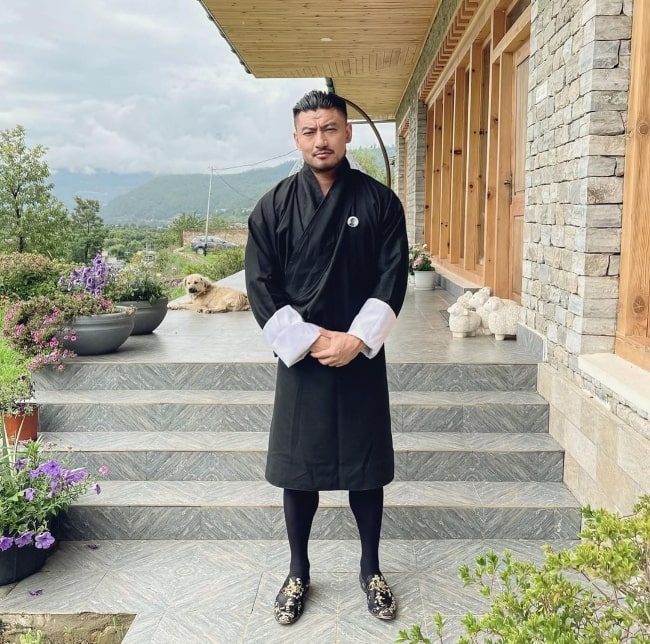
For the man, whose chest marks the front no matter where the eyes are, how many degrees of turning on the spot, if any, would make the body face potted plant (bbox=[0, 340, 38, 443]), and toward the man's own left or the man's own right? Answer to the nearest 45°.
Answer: approximately 135° to the man's own right

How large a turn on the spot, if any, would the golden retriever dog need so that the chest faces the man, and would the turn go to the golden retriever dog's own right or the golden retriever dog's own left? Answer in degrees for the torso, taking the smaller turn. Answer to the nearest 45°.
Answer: approximately 90° to the golden retriever dog's own left

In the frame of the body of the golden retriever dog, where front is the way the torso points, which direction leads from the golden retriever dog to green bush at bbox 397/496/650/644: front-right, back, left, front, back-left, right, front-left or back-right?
left

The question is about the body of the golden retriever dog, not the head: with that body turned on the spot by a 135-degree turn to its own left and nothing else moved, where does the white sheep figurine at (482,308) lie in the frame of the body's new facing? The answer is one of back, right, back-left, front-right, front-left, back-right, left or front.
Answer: front

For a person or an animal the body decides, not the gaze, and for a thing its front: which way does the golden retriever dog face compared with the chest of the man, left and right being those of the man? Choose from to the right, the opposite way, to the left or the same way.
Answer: to the right

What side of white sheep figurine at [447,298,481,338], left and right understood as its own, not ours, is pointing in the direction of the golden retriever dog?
right

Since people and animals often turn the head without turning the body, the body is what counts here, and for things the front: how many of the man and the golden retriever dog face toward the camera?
1

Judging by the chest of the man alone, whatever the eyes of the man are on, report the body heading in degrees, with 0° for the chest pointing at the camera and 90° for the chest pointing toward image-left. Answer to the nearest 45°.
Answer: approximately 0°

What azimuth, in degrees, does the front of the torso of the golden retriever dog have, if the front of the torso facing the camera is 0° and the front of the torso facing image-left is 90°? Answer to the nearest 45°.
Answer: approximately 90°
